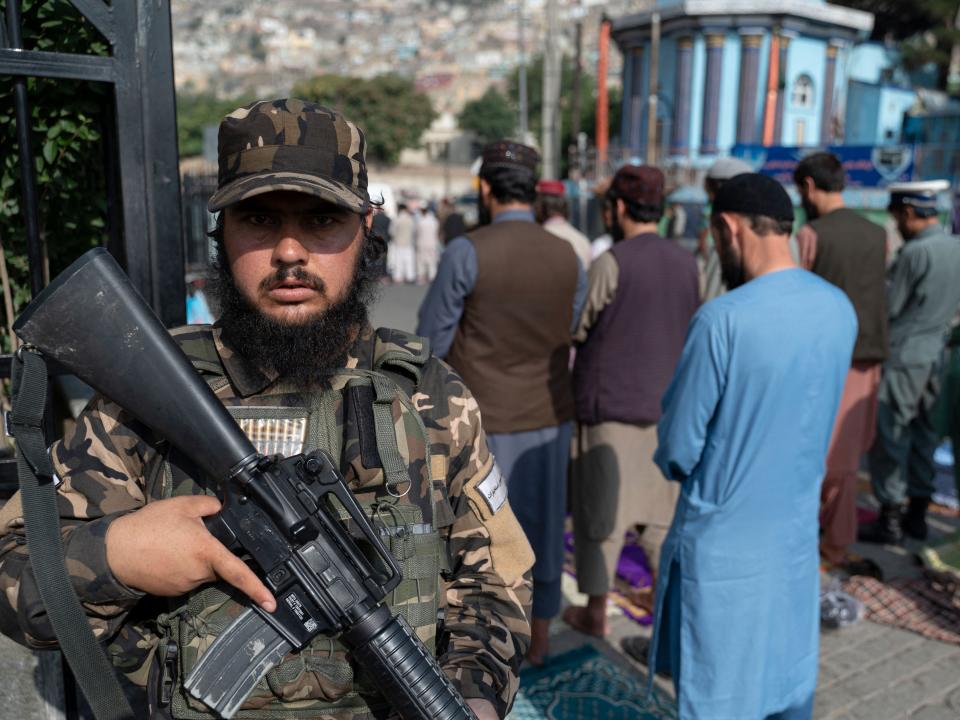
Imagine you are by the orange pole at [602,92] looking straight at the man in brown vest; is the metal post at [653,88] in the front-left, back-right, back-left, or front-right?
back-left

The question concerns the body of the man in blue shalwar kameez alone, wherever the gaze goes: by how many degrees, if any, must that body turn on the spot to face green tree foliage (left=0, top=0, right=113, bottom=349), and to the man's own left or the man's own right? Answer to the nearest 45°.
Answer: approximately 90° to the man's own left

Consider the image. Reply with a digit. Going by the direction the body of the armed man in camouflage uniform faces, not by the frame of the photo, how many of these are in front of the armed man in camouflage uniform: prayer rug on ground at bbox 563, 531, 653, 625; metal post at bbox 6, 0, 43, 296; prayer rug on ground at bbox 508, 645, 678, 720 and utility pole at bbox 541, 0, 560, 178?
0

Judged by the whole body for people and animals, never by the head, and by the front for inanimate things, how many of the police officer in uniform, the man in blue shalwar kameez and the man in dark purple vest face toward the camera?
0

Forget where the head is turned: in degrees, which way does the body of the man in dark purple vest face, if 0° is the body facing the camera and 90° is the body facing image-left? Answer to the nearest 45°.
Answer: approximately 135°

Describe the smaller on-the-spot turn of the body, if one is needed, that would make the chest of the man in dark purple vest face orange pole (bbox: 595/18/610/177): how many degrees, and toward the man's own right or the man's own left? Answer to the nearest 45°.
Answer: approximately 45° to the man's own right

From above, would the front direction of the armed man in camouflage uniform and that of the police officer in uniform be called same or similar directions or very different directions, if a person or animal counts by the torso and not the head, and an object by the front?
very different directions

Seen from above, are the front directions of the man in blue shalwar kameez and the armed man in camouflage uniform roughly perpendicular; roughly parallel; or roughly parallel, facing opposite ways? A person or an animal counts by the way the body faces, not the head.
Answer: roughly parallel, facing opposite ways

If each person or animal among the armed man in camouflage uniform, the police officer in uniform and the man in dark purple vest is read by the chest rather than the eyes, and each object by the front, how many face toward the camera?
1

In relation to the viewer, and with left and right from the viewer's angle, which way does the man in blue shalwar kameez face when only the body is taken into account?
facing away from the viewer and to the left of the viewer

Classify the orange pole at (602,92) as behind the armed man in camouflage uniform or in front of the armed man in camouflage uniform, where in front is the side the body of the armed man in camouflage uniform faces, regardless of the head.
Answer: behind

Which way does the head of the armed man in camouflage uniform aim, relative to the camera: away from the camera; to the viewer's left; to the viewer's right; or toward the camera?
toward the camera

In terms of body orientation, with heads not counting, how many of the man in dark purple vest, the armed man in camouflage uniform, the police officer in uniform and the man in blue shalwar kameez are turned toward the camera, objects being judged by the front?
1

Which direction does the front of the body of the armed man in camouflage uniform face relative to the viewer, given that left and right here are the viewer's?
facing the viewer

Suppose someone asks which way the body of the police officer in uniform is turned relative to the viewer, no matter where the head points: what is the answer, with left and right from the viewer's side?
facing away from the viewer and to the left of the viewer
